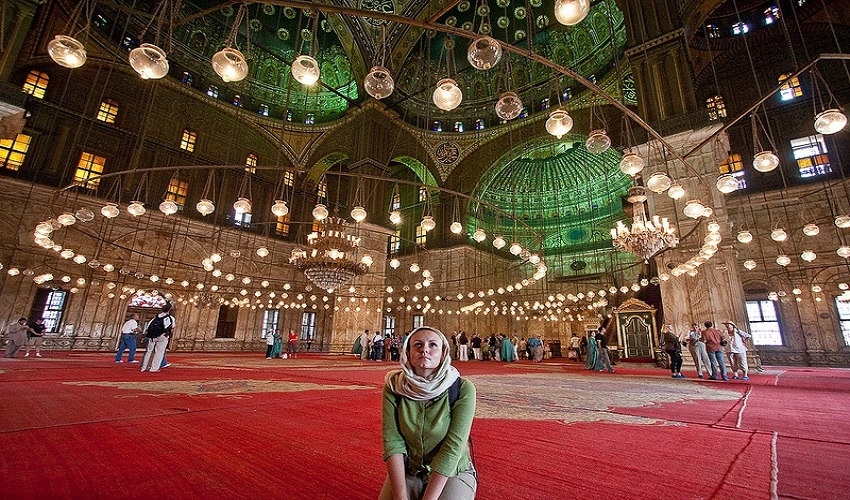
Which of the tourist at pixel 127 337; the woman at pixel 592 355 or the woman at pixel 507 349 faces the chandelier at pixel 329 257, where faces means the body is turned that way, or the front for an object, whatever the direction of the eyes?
the tourist

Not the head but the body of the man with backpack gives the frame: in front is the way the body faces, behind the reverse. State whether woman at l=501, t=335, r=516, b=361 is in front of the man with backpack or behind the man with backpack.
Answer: in front

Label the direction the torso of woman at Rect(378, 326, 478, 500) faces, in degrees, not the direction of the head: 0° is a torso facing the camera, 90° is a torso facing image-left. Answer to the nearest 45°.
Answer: approximately 0°

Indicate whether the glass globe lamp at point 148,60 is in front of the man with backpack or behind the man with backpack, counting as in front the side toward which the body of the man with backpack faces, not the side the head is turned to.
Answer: behind

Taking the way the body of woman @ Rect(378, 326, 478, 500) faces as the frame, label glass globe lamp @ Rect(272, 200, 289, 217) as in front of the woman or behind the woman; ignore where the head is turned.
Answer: behind

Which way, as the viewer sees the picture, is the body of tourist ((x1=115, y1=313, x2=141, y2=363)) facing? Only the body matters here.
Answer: to the viewer's right

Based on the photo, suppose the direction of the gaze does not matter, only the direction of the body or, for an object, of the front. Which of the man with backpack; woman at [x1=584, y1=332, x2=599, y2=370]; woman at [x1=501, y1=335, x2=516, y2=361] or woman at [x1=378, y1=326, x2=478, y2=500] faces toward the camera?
woman at [x1=378, y1=326, x2=478, y2=500]
